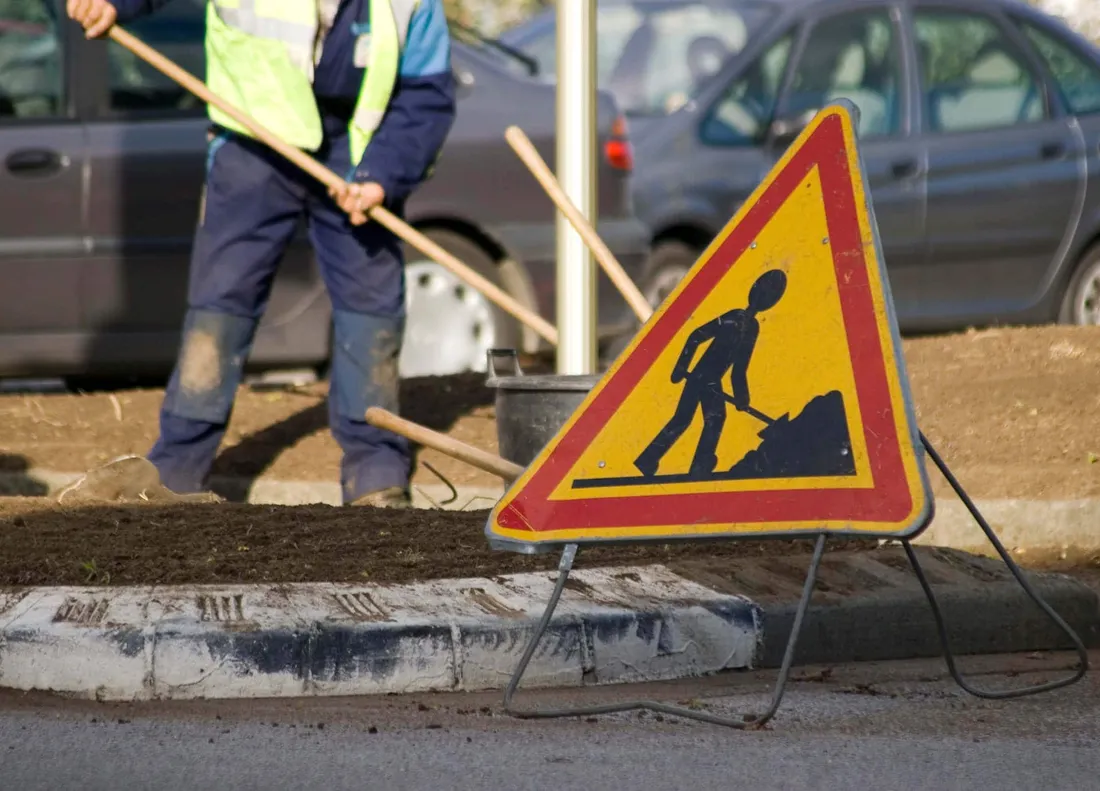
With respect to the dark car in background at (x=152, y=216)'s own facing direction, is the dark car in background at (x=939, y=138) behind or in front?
behind

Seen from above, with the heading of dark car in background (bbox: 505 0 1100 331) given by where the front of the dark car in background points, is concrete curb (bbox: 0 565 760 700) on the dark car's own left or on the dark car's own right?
on the dark car's own left

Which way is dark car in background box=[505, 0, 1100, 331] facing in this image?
to the viewer's left

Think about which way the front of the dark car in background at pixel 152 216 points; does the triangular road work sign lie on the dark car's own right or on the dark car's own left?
on the dark car's own left

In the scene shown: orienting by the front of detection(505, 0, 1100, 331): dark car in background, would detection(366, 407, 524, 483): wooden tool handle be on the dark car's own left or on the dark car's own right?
on the dark car's own left

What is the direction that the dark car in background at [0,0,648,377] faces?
to the viewer's left

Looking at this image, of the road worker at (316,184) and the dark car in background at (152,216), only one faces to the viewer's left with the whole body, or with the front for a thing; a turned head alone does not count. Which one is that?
the dark car in background

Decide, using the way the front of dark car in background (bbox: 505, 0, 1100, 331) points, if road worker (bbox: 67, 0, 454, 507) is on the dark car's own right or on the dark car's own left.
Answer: on the dark car's own left

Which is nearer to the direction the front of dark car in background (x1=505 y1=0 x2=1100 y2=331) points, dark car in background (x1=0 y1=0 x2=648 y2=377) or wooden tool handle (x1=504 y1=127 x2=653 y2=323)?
the dark car in background

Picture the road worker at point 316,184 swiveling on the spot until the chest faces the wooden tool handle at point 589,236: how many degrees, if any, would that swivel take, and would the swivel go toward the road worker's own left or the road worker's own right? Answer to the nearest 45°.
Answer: approximately 90° to the road worker's own left
